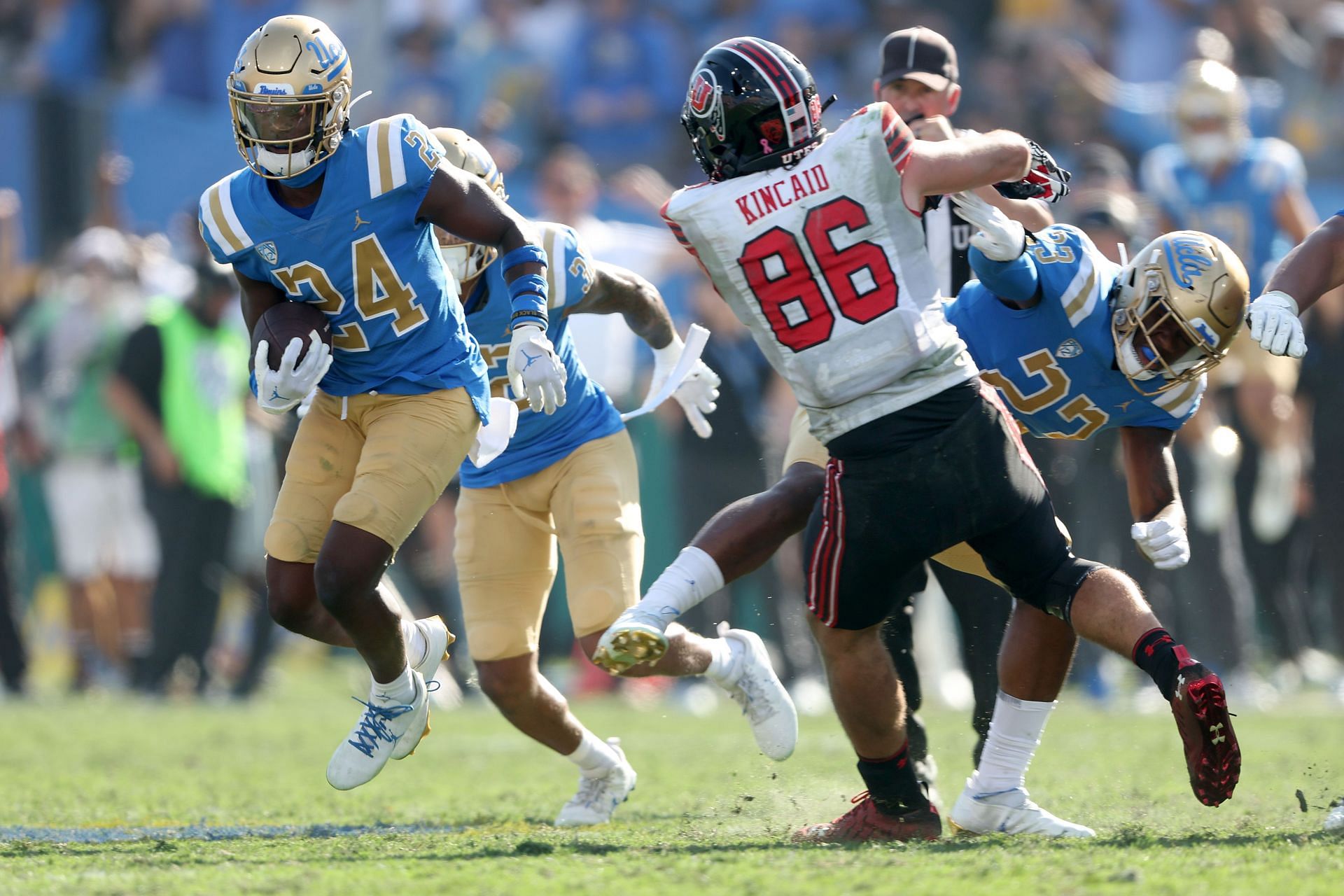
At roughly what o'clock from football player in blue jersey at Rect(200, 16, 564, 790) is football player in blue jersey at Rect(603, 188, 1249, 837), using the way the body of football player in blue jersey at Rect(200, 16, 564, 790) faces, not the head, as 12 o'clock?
football player in blue jersey at Rect(603, 188, 1249, 837) is roughly at 8 o'clock from football player in blue jersey at Rect(200, 16, 564, 790).

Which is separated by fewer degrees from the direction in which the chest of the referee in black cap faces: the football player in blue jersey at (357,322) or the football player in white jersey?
the football player in white jersey

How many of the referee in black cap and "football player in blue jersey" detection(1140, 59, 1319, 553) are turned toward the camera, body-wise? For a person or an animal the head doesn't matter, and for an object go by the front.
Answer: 2

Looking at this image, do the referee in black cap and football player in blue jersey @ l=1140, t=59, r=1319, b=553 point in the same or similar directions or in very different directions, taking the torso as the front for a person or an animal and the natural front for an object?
same or similar directions

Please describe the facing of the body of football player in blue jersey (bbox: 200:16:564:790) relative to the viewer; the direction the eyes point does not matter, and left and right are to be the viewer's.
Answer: facing the viewer and to the left of the viewer

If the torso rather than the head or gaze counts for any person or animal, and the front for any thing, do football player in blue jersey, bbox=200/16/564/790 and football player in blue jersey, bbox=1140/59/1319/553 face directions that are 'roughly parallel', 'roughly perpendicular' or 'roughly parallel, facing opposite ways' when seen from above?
roughly parallel

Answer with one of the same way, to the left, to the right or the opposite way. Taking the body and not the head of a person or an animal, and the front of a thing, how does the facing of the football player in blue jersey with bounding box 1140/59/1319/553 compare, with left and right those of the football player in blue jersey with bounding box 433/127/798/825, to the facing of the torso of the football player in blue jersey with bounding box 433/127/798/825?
the same way

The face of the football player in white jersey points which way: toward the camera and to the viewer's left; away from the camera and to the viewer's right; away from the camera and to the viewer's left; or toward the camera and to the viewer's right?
away from the camera and to the viewer's left

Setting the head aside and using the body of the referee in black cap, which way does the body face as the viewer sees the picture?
toward the camera

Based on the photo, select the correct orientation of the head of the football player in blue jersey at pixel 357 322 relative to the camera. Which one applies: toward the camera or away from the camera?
toward the camera

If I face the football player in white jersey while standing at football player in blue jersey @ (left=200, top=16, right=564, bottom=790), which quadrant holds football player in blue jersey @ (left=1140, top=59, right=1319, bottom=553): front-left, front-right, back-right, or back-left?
front-left

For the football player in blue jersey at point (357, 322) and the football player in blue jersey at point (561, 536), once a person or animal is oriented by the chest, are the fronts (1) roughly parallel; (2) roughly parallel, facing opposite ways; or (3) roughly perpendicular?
roughly parallel

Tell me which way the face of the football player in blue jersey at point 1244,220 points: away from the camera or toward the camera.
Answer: toward the camera

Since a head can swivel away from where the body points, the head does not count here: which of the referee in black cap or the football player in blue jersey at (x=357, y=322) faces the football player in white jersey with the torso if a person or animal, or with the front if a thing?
the referee in black cap

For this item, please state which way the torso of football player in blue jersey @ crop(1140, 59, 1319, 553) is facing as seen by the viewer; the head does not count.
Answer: toward the camera

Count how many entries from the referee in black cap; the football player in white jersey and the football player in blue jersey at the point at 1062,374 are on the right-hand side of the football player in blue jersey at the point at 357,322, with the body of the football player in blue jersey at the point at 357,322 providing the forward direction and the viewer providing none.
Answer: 0

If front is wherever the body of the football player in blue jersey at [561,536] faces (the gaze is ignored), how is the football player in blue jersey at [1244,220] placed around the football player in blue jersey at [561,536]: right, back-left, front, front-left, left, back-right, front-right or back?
back

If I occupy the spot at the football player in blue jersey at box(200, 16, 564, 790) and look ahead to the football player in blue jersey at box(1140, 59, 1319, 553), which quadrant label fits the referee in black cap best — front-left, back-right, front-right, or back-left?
front-right

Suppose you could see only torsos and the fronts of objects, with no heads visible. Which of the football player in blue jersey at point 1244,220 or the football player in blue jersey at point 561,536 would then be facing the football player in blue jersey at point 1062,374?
the football player in blue jersey at point 1244,220

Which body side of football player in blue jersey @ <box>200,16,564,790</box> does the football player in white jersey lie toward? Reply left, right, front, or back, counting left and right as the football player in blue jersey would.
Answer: left
